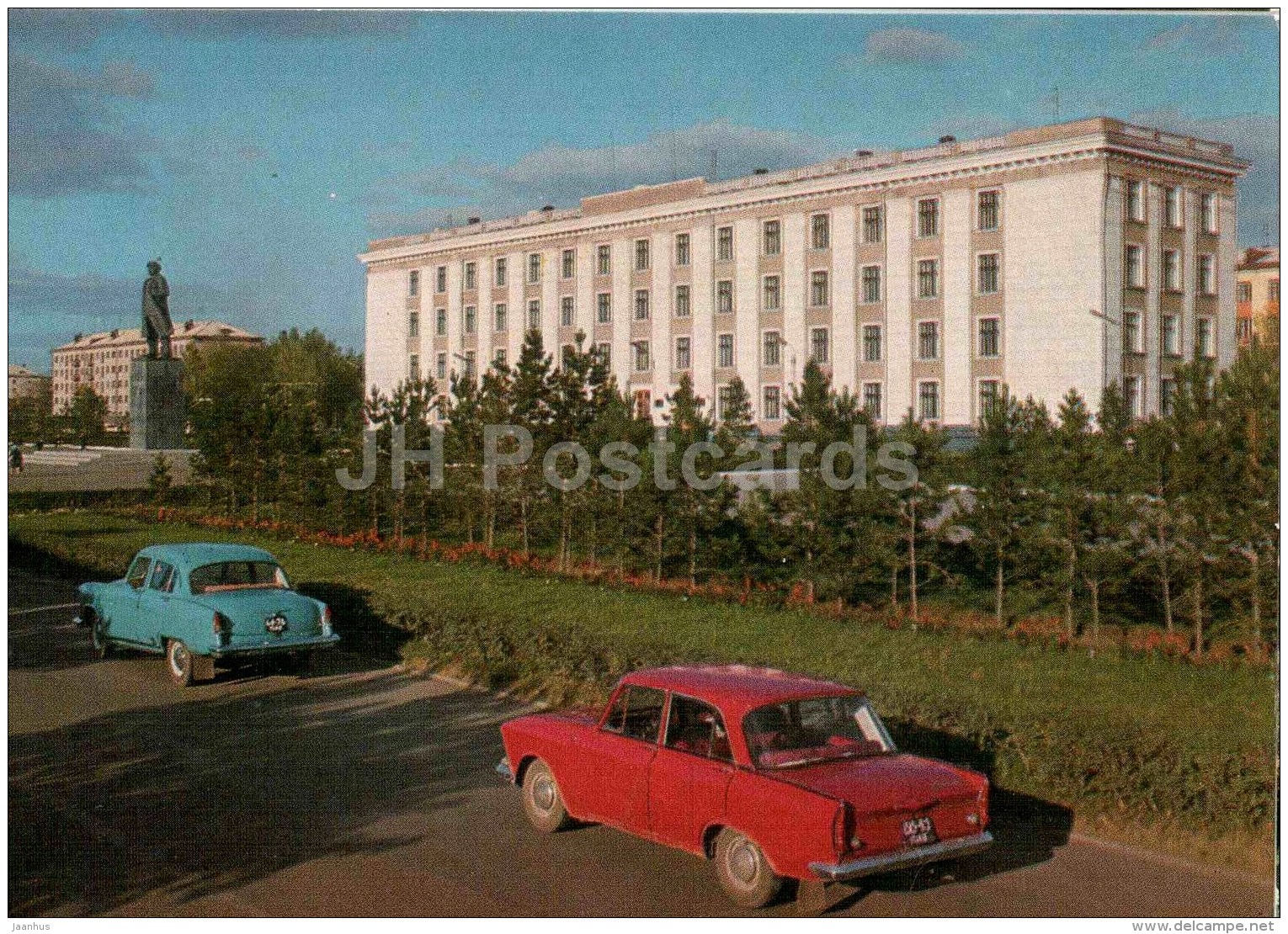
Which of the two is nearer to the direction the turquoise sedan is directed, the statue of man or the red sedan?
the statue of man

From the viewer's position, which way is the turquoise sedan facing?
facing away from the viewer and to the left of the viewer

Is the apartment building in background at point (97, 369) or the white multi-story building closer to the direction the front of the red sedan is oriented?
the apartment building in background

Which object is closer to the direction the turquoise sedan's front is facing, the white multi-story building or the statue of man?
the statue of man

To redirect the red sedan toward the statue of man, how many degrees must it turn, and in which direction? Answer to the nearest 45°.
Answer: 0° — it already faces it

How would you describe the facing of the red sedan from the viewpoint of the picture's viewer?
facing away from the viewer and to the left of the viewer

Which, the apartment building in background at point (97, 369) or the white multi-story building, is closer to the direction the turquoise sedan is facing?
the apartment building in background

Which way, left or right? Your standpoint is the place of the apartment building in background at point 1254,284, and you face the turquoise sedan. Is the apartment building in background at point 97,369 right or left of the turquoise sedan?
right

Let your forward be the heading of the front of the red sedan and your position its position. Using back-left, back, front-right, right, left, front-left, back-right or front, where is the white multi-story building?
front-right
